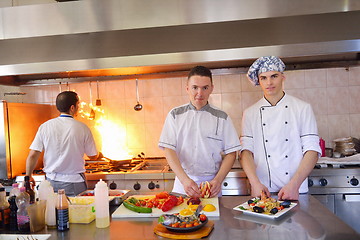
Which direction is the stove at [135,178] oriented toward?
toward the camera

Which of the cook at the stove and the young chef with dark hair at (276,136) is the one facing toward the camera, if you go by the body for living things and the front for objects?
the young chef with dark hair

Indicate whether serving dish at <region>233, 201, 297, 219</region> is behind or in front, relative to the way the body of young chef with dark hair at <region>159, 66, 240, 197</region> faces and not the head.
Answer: in front

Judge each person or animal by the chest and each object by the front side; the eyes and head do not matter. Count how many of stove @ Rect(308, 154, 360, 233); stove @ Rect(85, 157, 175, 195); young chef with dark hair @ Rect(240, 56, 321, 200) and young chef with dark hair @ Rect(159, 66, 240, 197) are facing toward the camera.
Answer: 4

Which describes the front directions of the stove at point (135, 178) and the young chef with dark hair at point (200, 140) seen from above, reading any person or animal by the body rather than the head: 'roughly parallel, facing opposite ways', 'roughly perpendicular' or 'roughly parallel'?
roughly parallel

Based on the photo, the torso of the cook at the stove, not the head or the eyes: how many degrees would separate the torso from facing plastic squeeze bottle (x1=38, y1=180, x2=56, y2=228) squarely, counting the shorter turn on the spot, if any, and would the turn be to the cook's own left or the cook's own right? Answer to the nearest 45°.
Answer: approximately 180°

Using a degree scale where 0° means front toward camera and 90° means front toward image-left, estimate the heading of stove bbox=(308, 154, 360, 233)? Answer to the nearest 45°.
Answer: approximately 0°

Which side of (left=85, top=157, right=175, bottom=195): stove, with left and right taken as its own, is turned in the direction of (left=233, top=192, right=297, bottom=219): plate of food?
front

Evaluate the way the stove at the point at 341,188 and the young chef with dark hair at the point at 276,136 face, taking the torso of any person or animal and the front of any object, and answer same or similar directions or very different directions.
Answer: same or similar directions

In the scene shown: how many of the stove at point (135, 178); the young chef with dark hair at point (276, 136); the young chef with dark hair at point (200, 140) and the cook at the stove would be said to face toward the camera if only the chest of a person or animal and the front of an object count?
3

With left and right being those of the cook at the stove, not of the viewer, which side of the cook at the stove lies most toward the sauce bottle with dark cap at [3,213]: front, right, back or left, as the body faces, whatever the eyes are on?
back

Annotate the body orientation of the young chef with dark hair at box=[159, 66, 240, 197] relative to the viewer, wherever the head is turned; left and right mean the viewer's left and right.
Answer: facing the viewer

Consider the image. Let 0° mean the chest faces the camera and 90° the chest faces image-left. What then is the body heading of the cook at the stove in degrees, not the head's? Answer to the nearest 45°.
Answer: approximately 180°

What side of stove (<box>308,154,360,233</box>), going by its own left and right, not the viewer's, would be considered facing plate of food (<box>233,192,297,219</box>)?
front

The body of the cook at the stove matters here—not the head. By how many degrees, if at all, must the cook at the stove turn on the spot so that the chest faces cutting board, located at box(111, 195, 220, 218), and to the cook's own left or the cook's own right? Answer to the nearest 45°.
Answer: approximately 180°

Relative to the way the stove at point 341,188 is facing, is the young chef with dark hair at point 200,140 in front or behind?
in front

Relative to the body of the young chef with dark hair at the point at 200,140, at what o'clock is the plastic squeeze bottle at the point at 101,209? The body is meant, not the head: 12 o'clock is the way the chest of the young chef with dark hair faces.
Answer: The plastic squeeze bottle is roughly at 1 o'clock from the young chef with dark hair.
